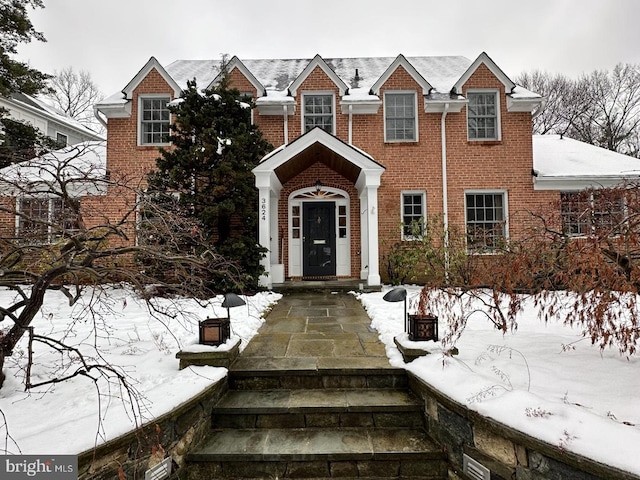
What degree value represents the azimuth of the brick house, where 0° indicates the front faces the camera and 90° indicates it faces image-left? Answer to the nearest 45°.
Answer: approximately 0°

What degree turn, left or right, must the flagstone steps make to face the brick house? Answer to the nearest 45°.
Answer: approximately 180°

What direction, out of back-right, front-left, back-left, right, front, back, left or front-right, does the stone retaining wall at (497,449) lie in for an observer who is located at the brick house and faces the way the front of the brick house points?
front

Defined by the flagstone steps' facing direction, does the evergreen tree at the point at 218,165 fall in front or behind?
behind

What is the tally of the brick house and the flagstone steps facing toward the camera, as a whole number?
2

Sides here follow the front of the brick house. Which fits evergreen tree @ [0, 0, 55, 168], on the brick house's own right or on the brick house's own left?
on the brick house's own right

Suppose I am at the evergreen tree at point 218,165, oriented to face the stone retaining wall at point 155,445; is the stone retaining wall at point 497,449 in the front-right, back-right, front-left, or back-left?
front-left

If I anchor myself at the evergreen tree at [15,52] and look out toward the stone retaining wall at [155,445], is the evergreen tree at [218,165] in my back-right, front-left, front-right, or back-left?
front-left

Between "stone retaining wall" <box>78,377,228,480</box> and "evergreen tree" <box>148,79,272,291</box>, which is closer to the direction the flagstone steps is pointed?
the stone retaining wall

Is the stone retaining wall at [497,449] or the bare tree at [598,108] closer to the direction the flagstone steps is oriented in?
the stone retaining wall

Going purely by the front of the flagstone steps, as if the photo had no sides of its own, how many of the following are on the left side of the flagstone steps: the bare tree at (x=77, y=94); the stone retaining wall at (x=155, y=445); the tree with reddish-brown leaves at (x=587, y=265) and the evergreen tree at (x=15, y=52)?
1

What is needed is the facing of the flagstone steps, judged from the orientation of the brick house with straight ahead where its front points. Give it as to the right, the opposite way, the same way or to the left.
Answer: the same way

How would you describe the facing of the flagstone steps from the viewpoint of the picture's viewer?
facing the viewer
